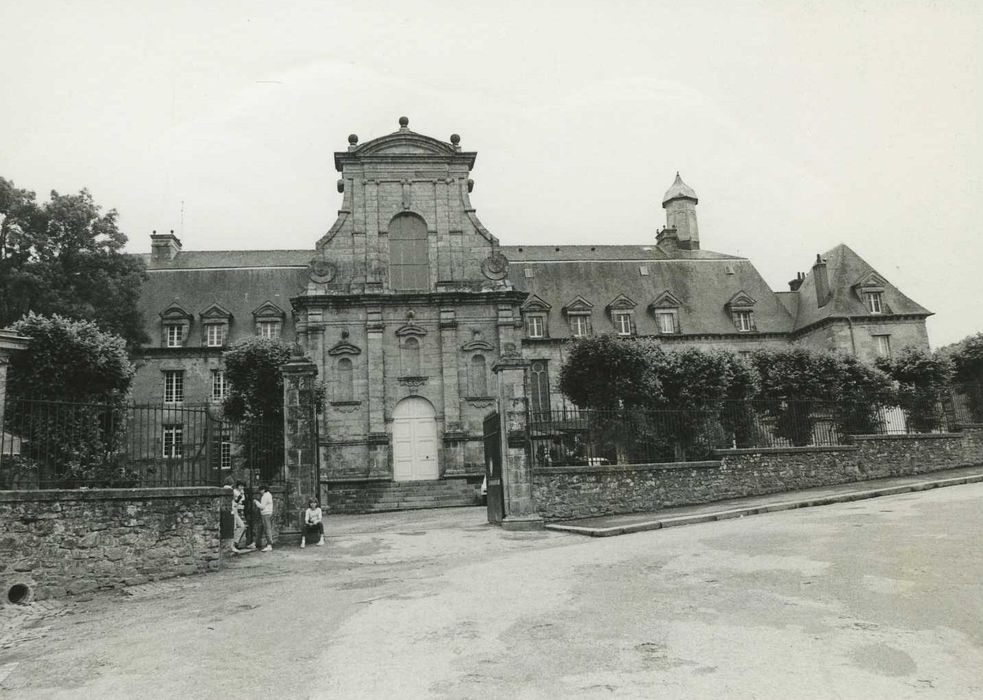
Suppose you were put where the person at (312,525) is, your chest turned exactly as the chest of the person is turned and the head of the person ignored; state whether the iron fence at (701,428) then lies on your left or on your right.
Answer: on your left

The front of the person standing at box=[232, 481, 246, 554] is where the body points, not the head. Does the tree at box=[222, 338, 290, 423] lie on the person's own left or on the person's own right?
on the person's own left

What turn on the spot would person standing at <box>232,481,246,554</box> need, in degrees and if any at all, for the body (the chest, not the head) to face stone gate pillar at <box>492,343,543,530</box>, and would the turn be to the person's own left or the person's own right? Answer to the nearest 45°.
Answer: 0° — they already face it

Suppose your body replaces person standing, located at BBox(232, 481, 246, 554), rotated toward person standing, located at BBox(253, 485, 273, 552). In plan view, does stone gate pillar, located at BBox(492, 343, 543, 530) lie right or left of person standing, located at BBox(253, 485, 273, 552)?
left

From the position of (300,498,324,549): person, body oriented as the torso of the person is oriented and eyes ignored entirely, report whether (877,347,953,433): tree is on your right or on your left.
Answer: on your left

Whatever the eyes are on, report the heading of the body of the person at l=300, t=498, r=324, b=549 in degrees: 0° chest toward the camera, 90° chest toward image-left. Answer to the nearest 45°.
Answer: approximately 0°

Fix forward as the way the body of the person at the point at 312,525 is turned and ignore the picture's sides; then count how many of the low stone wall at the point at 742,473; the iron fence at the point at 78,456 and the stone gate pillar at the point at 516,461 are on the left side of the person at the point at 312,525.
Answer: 2

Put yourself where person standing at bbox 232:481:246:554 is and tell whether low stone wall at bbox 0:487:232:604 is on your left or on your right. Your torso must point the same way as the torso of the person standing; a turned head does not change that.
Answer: on your right

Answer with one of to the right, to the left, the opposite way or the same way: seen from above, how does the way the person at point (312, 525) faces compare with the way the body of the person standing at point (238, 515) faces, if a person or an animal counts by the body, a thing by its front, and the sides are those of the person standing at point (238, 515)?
to the right

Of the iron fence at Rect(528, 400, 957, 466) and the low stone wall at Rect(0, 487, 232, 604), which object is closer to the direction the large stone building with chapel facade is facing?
the low stone wall

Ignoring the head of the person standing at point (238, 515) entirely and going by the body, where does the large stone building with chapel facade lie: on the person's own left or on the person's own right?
on the person's own left

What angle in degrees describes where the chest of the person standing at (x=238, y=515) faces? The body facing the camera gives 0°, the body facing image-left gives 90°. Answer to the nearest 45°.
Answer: approximately 270°
